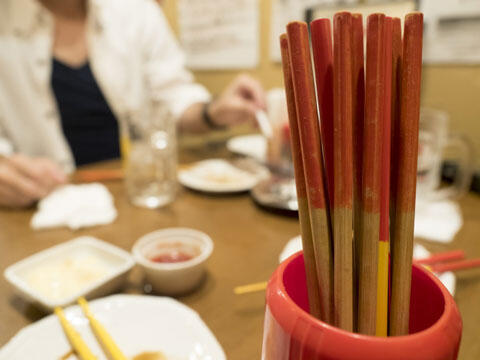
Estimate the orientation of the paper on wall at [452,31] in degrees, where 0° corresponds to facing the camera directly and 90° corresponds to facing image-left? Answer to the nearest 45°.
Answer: approximately 0°

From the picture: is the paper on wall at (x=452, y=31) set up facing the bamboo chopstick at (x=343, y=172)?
yes

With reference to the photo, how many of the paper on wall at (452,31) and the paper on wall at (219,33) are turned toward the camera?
2

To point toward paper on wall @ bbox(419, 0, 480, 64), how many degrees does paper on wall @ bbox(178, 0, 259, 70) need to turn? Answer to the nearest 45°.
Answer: approximately 45° to its left

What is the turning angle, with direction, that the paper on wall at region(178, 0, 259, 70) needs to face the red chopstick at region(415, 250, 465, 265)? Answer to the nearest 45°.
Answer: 0° — it already faces it

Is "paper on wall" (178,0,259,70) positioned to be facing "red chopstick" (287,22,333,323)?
yes

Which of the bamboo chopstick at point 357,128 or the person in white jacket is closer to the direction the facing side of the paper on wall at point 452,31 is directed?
the bamboo chopstick

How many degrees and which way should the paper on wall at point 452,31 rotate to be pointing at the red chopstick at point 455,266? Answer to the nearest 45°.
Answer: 0° — it already faces it

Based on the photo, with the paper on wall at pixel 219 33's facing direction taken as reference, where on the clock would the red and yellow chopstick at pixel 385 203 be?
The red and yellow chopstick is roughly at 12 o'clock from the paper on wall.

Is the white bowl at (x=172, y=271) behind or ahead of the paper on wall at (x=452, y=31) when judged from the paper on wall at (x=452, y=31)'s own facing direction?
ahead

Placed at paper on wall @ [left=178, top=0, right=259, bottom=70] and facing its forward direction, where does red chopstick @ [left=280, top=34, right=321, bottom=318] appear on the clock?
The red chopstick is roughly at 12 o'clock from the paper on wall.

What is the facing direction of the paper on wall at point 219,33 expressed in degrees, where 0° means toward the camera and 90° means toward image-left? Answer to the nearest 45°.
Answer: approximately 0°

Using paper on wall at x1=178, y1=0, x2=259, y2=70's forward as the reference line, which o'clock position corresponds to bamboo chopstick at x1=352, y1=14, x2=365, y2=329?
The bamboo chopstick is roughly at 12 o'clock from the paper on wall.

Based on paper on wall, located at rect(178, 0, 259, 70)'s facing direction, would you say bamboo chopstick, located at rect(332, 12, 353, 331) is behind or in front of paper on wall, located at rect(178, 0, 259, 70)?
in front
